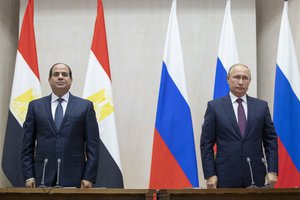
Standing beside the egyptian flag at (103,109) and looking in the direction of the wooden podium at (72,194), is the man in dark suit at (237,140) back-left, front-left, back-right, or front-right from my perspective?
front-left

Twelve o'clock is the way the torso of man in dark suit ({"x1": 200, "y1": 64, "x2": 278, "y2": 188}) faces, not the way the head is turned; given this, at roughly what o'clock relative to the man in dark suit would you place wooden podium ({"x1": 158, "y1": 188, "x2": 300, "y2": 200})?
The wooden podium is roughly at 12 o'clock from the man in dark suit.

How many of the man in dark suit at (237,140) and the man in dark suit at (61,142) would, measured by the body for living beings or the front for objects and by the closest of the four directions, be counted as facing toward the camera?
2

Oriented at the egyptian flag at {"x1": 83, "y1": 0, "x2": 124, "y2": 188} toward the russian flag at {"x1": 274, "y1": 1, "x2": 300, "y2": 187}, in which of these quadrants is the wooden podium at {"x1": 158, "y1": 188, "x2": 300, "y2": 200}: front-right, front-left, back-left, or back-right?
front-right

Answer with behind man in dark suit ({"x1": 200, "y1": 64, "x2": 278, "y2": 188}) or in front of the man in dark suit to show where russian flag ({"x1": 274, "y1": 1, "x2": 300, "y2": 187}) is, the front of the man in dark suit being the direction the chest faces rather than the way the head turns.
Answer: behind

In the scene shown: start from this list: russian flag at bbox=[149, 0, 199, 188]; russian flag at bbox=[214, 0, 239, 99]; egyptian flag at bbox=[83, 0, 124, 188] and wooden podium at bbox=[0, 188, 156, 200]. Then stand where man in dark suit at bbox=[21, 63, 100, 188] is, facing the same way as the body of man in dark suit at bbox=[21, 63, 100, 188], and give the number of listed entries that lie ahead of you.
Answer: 1

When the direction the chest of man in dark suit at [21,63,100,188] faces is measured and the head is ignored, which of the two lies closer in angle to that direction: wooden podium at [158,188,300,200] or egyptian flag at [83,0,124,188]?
the wooden podium

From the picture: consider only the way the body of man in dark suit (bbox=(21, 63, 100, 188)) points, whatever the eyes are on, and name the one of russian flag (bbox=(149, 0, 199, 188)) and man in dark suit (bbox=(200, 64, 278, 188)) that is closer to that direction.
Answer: the man in dark suit

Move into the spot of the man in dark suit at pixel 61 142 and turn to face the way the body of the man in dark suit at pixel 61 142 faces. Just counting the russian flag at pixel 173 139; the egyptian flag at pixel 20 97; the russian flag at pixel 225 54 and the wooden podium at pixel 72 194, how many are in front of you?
1

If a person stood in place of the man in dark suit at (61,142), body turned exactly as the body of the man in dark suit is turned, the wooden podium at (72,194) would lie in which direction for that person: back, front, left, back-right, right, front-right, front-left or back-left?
front

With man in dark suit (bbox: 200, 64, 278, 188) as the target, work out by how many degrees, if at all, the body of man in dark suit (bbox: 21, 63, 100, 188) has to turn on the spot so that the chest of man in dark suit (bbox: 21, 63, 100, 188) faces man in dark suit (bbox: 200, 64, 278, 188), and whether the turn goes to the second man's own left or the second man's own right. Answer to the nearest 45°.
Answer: approximately 90° to the second man's own left

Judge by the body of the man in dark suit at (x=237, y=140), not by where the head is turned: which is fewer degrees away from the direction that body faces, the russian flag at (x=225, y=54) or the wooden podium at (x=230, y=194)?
the wooden podium

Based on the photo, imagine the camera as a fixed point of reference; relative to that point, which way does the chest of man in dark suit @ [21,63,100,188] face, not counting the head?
toward the camera

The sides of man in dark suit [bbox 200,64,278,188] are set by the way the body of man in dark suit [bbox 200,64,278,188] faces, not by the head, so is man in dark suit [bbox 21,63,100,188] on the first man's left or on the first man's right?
on the first man's right
